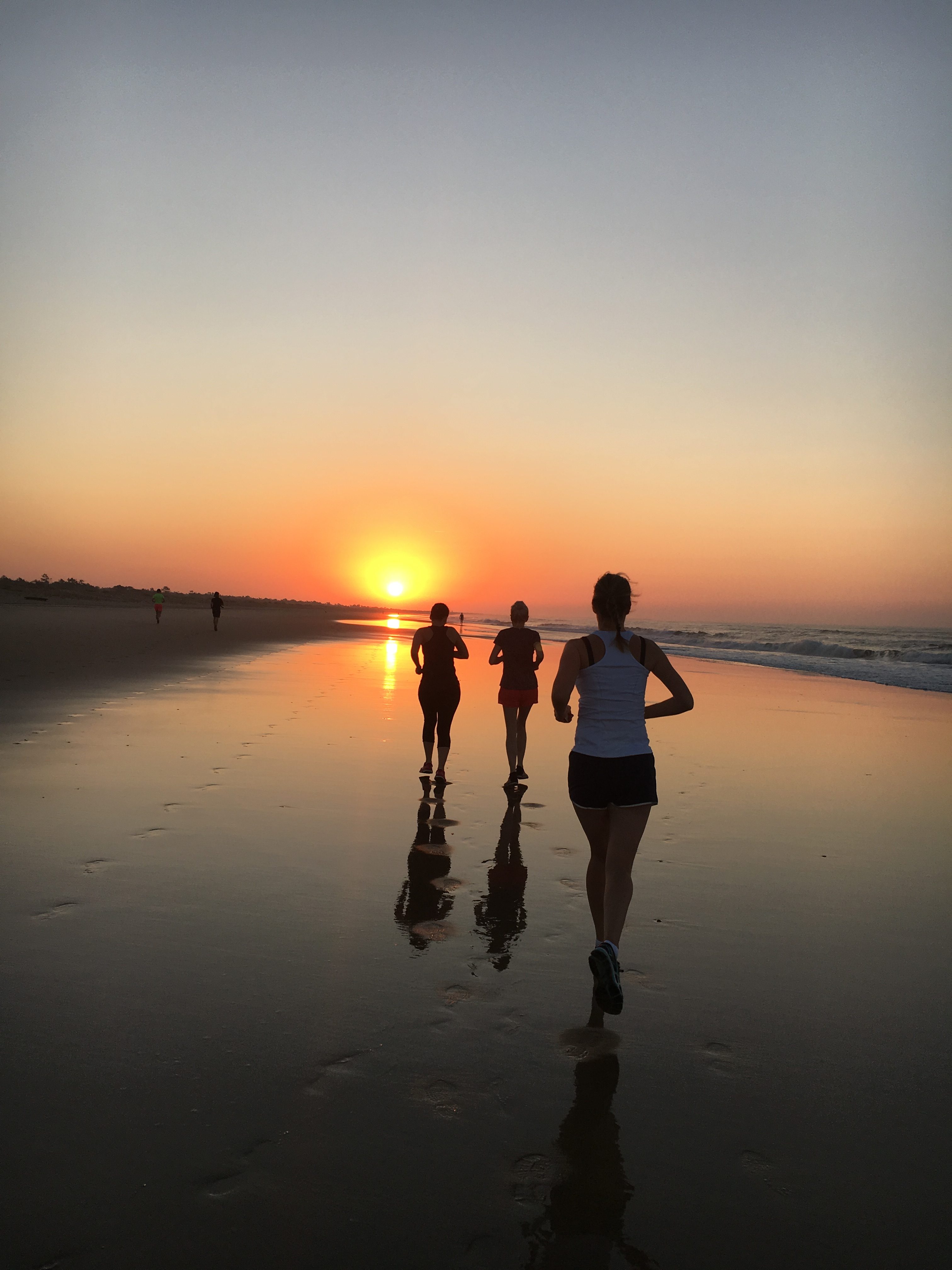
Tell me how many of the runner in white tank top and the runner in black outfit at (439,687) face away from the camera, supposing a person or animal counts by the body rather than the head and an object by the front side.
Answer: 2

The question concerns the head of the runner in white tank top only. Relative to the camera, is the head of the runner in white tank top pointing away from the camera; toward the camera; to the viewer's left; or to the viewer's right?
away from the camera

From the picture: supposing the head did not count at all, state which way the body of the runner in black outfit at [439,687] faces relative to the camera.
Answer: away from the camera

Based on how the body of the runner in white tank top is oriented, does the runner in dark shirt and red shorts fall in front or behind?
in front

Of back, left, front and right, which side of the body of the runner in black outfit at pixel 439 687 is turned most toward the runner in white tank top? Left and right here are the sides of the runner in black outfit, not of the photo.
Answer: back

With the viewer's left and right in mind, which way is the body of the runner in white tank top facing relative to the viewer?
facing away from the viewer
